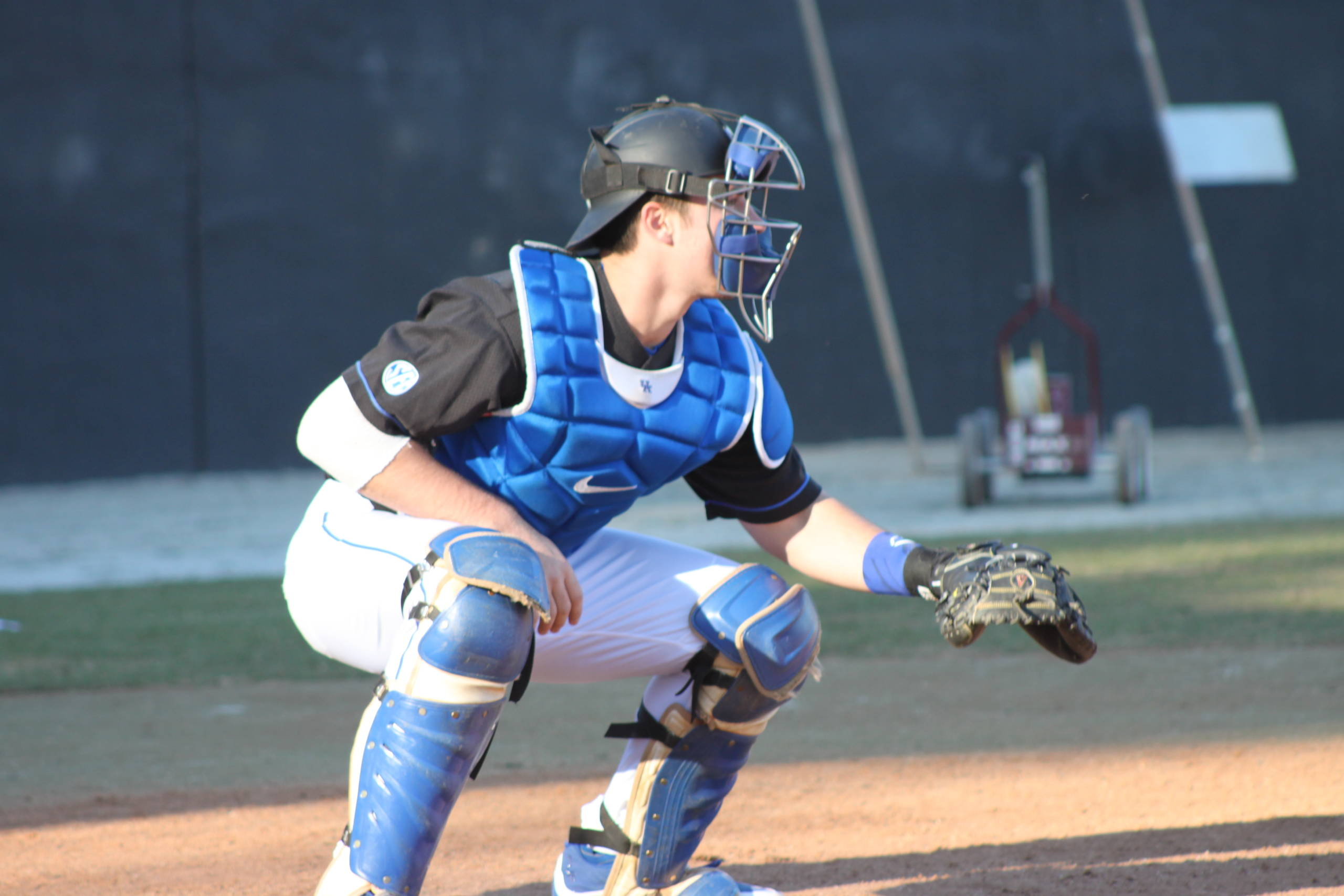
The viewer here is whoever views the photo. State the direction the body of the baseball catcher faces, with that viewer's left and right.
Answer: facing the viewer and to the right of the viewer

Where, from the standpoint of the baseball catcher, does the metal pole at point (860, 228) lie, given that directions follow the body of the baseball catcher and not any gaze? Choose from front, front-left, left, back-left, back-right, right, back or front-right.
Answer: back-left

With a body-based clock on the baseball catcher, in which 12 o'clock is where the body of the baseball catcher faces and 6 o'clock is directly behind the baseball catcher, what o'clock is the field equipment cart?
The field equipment cart is roughly at 8 o'clock from the baseball catcher.

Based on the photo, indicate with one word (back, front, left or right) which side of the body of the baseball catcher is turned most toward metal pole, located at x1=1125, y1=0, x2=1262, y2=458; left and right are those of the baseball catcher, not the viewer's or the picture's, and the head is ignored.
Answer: left
